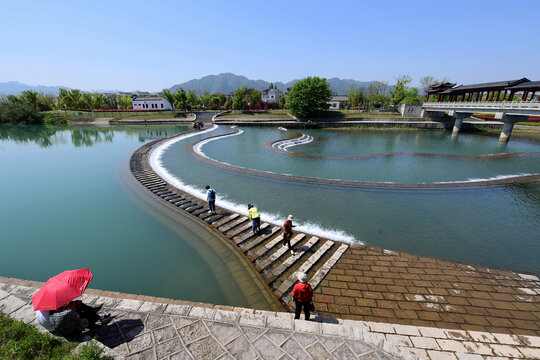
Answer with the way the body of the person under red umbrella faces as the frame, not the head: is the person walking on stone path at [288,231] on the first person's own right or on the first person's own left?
on the first person's own right

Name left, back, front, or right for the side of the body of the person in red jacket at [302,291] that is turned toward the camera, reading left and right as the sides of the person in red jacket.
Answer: back

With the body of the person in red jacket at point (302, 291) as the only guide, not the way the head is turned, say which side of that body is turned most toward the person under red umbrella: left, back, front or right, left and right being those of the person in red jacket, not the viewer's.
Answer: left

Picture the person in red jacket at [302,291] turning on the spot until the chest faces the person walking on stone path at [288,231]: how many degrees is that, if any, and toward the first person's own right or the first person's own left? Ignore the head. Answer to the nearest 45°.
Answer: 0° — they already face them

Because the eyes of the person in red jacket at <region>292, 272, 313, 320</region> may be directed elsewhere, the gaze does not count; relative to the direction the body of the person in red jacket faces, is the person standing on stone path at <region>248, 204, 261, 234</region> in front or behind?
in front

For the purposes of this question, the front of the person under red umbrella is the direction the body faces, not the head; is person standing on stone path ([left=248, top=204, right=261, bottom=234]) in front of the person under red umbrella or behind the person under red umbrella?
in front

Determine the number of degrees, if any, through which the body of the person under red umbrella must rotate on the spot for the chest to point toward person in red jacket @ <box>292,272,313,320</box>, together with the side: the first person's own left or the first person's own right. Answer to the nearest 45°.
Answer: approximately 90° to the first person's own right

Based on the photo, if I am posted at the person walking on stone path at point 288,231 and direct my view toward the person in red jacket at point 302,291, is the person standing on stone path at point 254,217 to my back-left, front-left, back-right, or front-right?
back-right

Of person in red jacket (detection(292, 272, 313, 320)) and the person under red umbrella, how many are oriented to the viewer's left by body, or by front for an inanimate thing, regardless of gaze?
0

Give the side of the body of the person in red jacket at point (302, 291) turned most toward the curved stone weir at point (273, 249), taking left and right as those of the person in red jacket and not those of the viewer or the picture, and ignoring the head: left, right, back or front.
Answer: front

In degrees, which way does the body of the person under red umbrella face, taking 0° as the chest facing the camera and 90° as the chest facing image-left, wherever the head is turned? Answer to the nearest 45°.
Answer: approximately 225°
